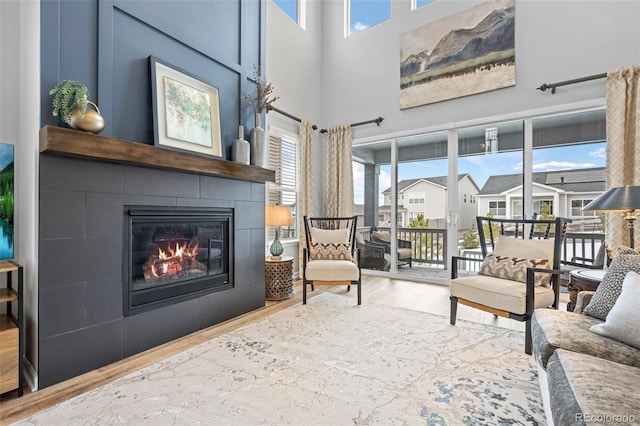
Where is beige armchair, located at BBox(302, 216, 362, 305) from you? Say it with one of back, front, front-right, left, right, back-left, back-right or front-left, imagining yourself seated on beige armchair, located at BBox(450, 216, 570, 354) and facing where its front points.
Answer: front-right

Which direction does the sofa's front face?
to the viewer's left

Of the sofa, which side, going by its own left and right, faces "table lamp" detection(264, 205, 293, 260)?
front

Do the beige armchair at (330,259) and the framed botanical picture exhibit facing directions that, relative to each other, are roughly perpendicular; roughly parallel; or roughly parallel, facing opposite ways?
roughly perpendicular

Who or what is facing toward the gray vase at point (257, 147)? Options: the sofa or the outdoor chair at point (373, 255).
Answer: the sofa

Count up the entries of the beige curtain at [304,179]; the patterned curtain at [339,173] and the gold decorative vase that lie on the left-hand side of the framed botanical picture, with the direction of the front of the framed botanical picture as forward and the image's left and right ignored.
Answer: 2

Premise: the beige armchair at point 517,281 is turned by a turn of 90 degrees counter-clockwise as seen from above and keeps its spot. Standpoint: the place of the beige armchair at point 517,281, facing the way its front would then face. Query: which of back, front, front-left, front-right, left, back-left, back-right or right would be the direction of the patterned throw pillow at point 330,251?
back-right

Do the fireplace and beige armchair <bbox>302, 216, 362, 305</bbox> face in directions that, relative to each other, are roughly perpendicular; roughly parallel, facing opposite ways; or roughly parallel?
roughly perpendicular

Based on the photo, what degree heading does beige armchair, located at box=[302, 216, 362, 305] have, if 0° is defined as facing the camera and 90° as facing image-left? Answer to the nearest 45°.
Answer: approximately 0°

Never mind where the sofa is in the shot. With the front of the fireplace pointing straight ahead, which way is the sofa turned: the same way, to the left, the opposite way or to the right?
the opposite way

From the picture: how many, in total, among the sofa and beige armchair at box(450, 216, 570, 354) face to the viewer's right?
0

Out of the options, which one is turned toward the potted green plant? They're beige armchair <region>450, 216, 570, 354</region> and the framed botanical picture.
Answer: the beige armchair

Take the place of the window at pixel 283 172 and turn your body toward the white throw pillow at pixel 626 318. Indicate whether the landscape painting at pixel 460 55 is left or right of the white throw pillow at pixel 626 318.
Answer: left
